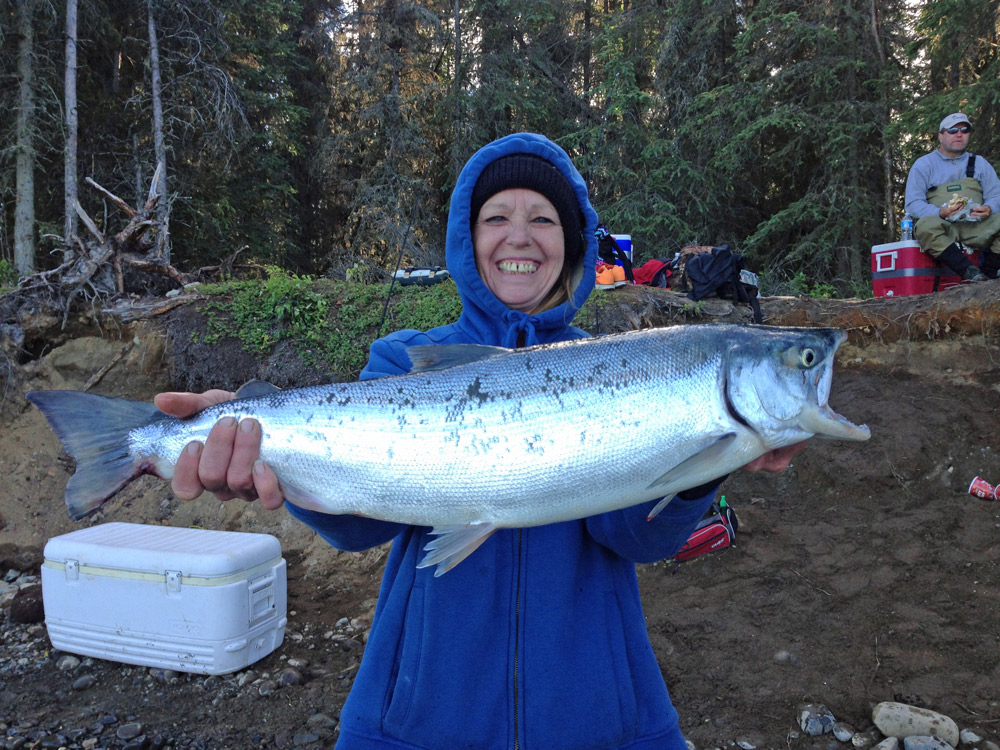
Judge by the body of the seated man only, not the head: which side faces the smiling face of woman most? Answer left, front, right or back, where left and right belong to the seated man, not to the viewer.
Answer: front

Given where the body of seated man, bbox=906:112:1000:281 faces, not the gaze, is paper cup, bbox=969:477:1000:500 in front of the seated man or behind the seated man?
in front

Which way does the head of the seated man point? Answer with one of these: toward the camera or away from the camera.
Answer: toward the camera

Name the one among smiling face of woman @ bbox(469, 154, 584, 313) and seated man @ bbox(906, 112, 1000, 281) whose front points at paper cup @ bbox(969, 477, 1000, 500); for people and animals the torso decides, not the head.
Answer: the seated man

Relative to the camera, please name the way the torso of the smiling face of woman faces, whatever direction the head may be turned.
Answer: toward the camera

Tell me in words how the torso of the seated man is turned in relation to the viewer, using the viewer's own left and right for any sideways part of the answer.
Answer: facing the viewer

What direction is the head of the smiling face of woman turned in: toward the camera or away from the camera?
toward the camera

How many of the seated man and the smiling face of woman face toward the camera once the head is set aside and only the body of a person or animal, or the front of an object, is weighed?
2

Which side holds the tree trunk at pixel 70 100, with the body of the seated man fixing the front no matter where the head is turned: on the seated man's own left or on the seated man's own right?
on the seated man's own right
